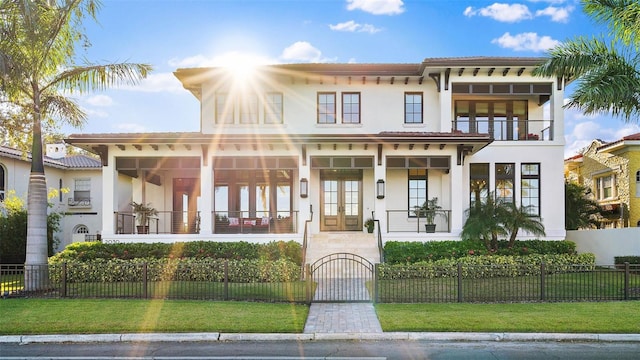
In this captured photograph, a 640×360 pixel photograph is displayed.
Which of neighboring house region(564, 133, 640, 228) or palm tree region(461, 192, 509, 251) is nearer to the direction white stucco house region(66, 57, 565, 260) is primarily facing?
the palm tree

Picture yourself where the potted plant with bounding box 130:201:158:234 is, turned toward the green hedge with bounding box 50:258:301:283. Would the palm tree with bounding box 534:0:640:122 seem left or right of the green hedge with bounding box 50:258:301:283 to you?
left

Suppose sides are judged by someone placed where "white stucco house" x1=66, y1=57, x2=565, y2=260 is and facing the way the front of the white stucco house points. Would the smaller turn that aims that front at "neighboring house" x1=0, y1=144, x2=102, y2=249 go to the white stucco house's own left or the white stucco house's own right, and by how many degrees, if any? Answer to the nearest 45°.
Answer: approximately 135° to the white stucco house's own right

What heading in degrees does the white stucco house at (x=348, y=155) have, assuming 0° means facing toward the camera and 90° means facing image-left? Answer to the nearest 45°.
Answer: approximately 0°
